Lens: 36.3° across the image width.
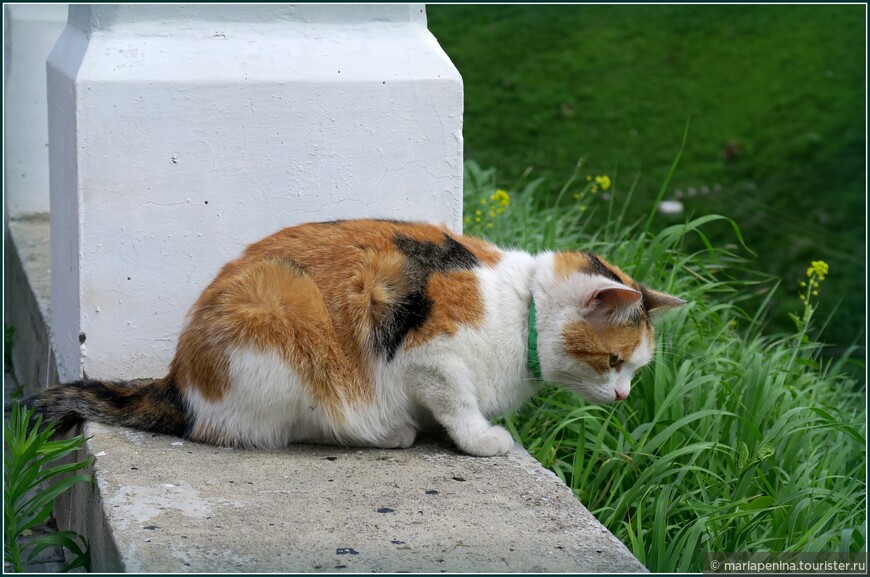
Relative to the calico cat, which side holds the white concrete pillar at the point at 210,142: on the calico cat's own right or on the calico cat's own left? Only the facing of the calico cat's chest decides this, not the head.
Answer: on the calico cat's own left

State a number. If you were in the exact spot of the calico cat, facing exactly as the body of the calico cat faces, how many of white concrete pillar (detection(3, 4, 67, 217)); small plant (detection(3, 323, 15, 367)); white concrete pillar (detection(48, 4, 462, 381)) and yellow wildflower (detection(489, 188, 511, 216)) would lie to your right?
0

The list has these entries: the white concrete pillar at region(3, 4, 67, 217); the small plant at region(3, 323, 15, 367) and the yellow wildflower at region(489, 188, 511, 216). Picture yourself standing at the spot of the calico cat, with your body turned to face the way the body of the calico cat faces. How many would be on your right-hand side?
0

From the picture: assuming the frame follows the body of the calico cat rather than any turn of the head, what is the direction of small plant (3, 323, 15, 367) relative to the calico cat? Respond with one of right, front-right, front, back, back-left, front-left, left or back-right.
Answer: back-left

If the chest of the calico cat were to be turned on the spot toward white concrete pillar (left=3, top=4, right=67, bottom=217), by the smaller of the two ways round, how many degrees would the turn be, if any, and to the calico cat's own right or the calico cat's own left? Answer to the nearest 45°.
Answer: approximately 135° to the calico cat's own left

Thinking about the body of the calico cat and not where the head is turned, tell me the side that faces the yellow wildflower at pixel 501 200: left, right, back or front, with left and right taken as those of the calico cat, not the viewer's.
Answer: left

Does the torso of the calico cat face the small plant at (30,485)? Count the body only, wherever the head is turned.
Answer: no

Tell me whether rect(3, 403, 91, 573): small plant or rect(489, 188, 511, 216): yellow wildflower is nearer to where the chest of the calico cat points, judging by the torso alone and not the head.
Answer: the yellow wildflower

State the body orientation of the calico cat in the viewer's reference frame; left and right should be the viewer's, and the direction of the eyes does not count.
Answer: facing to the right of the viewer

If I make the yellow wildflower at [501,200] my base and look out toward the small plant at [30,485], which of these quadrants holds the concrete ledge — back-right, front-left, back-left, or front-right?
front-left

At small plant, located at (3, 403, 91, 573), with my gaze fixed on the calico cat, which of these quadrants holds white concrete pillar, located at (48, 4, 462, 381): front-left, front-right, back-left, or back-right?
front-left

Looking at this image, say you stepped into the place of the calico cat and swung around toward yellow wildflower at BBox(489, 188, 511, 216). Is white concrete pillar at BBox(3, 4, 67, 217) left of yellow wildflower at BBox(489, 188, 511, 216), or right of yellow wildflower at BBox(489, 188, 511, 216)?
left

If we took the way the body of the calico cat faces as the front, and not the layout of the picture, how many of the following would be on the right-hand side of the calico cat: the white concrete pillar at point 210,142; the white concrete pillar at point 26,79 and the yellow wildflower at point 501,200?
0

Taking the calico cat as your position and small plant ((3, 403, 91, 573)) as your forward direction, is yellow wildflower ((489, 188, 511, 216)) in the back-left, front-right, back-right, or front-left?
back-right
